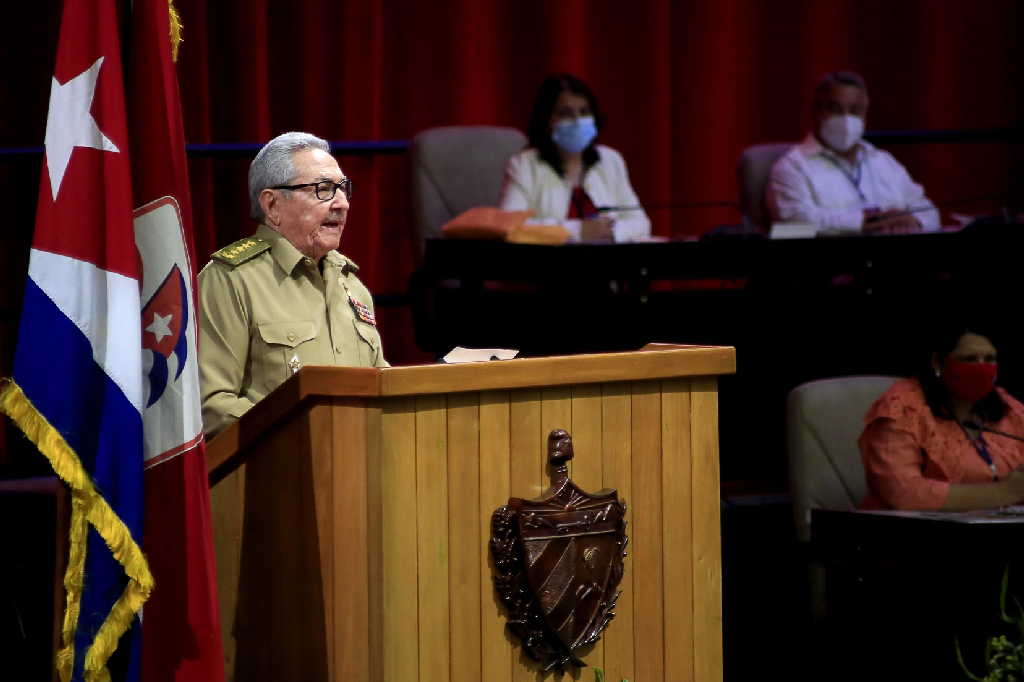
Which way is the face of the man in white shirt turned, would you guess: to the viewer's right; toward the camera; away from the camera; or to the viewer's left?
toward the camera

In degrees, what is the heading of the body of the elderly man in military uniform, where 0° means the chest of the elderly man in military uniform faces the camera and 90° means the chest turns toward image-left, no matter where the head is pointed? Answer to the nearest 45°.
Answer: approximately 315°

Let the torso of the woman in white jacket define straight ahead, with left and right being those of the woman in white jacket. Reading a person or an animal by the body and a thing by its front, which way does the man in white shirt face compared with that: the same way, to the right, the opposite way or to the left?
the same way

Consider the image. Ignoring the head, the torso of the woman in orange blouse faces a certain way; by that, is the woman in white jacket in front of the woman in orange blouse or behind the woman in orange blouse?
behind

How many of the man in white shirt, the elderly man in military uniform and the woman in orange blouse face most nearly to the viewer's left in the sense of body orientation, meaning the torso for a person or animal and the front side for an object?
0

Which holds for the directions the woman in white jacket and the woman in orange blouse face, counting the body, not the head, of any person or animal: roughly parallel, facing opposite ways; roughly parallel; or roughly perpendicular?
roughly parallel

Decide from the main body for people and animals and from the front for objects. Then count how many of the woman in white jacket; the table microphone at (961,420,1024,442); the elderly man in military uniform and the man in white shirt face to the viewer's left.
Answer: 1

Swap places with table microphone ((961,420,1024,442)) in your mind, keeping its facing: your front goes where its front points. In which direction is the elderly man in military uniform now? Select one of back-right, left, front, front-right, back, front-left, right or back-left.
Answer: front-left

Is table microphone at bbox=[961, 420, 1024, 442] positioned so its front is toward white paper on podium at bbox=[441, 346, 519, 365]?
no

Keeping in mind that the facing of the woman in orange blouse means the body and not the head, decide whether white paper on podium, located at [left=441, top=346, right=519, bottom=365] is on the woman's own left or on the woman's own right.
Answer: on the woman's own right

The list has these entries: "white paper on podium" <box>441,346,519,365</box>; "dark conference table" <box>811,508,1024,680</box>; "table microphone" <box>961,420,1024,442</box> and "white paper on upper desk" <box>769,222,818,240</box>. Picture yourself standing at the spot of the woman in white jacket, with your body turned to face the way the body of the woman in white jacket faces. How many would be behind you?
0
